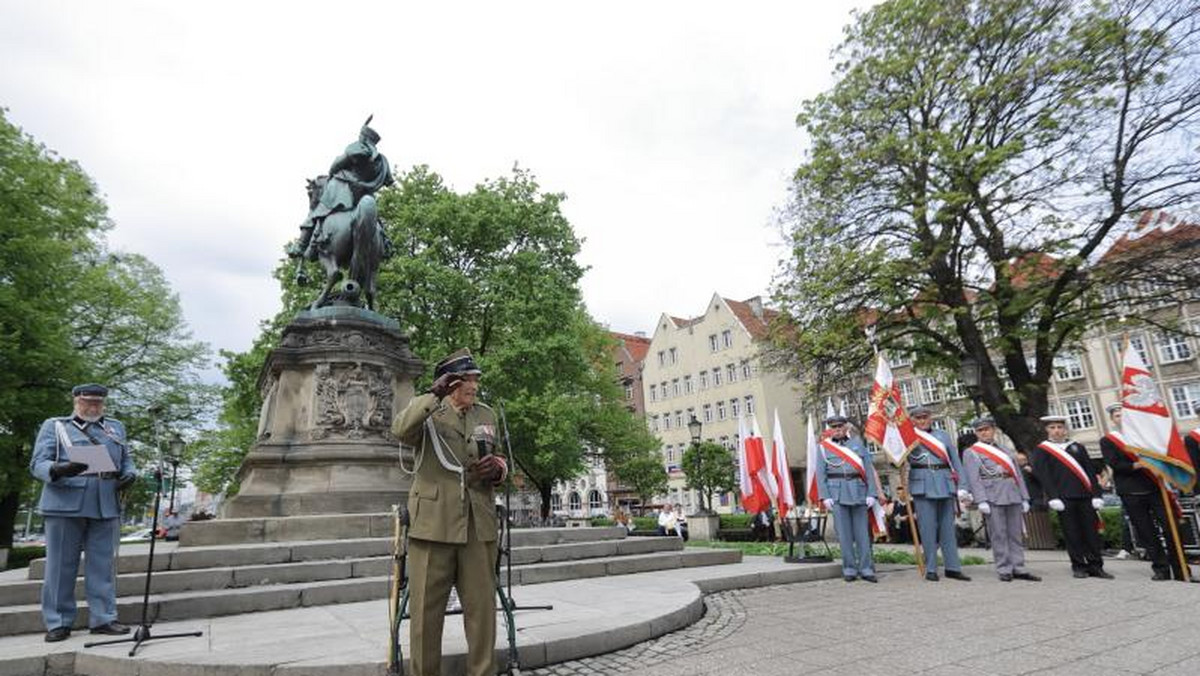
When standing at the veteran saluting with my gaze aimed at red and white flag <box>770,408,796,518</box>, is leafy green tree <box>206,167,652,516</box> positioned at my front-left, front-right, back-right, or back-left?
front-left

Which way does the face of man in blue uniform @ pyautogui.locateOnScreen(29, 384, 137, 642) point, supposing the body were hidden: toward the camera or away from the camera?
toward the camera

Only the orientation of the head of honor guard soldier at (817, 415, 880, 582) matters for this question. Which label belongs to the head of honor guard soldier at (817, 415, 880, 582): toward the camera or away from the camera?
toward the camera

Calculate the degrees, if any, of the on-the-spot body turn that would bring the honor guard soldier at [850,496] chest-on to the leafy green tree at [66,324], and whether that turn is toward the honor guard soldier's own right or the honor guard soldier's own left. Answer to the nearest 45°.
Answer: approximately 90° to the honor guard soldier's own right

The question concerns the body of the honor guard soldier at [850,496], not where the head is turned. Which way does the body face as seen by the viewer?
toward the camera

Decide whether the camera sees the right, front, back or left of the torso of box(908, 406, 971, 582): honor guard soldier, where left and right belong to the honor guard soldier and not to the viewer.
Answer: front

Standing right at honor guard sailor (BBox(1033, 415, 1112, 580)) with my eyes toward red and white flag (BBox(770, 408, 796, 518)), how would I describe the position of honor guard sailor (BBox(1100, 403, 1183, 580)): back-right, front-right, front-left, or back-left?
back-right

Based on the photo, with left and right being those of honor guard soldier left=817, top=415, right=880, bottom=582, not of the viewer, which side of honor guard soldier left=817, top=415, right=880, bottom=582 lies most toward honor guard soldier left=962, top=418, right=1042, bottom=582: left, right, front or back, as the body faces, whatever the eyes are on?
left

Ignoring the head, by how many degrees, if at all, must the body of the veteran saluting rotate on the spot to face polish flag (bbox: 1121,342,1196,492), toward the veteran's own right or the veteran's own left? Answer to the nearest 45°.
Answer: approximately 45° to the veteran's own left

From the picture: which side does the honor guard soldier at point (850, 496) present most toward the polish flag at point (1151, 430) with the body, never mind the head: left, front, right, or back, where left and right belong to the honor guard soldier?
left

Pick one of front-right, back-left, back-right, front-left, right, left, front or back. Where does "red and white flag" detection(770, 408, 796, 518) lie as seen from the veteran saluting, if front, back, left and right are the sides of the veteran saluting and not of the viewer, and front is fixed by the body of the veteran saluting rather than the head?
left

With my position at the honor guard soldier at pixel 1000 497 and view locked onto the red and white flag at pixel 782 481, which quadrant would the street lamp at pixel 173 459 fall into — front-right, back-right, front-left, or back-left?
front-left

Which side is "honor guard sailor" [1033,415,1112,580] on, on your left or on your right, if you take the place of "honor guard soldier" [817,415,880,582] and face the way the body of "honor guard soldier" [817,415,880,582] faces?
on your left

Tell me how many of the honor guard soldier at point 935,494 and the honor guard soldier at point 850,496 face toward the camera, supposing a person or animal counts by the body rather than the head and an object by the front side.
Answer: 2

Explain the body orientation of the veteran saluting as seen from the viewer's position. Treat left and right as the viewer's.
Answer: facing the viewer and to the right of the viewer
